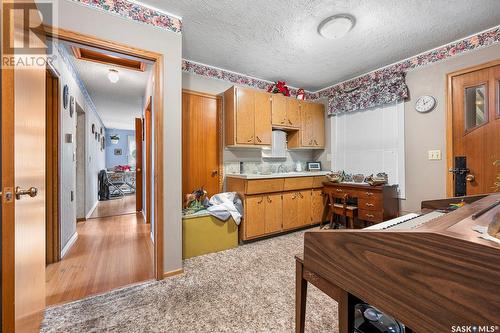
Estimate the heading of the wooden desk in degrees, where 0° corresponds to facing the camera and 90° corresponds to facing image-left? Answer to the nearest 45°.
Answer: approximately 45°

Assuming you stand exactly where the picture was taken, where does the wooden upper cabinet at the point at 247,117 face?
facing the viewer and to the right of the viewer

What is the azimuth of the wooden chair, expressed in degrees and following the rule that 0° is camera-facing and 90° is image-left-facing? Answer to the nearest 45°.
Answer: approximately 225°

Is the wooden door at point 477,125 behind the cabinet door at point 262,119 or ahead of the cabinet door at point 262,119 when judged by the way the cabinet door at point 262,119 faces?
ahead

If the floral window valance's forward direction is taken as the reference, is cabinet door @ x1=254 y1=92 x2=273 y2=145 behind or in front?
in front

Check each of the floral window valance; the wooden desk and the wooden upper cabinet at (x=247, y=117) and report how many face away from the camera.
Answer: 0

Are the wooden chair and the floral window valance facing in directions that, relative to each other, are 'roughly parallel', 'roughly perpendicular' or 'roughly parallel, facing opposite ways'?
roughly parallel, facing opposite ways

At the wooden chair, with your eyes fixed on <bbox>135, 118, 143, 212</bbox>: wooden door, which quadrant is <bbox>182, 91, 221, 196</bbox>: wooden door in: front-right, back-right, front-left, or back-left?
front-left

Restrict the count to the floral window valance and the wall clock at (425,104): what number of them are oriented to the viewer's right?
0

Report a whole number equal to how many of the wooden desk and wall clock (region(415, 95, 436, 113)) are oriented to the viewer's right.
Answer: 0

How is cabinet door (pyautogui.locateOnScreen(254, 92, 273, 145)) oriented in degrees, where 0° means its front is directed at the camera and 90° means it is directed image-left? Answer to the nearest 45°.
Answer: approximately 315°

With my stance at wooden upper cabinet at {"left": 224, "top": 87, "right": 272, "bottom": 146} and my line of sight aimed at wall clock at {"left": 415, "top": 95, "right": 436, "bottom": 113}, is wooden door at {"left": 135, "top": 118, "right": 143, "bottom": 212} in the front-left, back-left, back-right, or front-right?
back-left

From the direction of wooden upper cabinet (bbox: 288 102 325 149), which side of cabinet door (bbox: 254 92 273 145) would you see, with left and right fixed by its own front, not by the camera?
left
